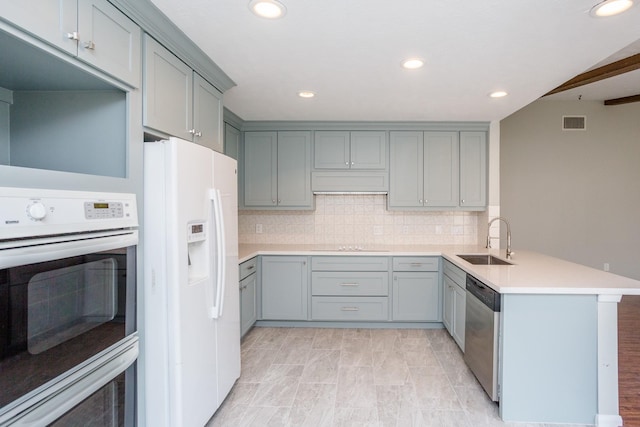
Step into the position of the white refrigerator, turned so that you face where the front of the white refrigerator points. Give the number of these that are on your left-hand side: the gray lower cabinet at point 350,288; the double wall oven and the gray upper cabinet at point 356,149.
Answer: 2

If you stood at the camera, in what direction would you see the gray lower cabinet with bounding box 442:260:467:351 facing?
facing to the left of the viewer

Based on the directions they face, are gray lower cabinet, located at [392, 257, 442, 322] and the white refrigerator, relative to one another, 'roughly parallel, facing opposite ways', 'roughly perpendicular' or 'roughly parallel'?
roughly perpendicular

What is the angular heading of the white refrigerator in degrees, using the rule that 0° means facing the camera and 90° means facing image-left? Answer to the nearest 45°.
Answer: approximately 315°

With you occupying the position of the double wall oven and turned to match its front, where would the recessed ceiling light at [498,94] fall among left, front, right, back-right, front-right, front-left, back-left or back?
front-left

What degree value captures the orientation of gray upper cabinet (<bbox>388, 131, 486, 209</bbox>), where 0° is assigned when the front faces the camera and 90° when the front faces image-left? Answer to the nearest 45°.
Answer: approximately 0°

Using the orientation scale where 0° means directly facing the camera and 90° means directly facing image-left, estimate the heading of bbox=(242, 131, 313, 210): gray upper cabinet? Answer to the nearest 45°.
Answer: approximately 0°

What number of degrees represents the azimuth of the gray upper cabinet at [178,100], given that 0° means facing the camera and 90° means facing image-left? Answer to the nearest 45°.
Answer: approximately 315°
